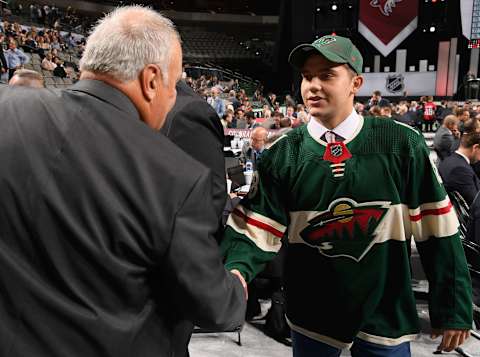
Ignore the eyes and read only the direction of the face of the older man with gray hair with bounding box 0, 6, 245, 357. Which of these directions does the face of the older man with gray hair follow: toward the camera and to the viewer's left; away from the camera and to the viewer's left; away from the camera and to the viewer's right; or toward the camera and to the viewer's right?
away from the camera and to the viewer's right

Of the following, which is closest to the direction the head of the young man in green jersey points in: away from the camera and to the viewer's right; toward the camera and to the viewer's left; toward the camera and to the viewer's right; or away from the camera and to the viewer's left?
toward the camera and to the viewer's left

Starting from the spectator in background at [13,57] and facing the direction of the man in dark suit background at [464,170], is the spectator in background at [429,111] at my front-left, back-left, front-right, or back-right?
front-left

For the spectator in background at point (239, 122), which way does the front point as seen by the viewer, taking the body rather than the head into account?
toward the camera

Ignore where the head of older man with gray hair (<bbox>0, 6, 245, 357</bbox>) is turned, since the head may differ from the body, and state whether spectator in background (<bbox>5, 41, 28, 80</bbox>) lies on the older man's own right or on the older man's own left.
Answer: on the older man's own left

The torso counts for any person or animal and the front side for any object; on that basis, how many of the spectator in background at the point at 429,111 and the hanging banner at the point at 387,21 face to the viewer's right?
0

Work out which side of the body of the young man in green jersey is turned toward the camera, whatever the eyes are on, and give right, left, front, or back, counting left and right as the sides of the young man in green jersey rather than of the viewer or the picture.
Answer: front

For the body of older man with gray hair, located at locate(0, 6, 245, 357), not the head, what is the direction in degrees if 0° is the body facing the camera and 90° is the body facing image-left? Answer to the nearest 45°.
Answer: approximately 225°

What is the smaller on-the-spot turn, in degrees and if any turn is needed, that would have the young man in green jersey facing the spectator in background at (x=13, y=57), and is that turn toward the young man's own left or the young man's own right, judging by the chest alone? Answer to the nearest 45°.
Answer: approximately 135° to the young man's own right
